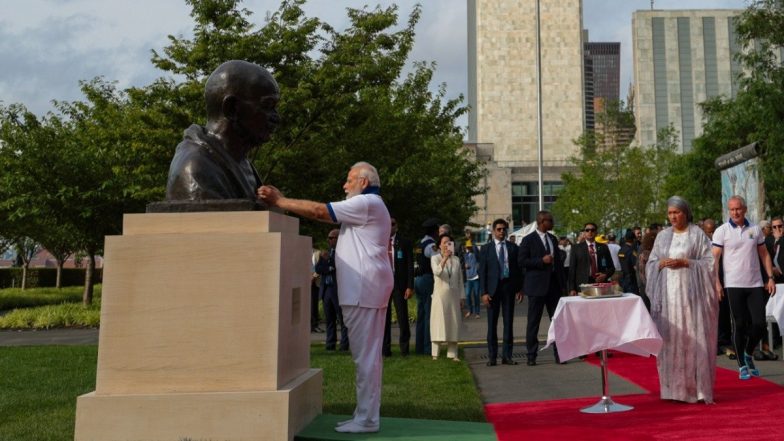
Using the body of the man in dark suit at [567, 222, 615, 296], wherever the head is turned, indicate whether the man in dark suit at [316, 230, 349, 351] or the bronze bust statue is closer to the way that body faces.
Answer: the bronze bust statue

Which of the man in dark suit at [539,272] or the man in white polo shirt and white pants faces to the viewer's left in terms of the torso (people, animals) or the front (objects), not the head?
the man in white polo shirt and white pants

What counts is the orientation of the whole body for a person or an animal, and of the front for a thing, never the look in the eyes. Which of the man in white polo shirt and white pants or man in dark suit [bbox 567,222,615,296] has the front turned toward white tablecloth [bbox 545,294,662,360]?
the man in dark suit

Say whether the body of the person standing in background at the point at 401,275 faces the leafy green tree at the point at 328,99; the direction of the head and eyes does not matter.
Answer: no

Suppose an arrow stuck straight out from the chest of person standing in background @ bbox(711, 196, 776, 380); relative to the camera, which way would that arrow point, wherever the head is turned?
toward the camera

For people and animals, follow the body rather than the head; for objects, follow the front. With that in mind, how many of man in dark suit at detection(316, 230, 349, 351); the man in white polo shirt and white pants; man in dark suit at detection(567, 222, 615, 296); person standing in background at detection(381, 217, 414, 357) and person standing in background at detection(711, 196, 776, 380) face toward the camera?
4

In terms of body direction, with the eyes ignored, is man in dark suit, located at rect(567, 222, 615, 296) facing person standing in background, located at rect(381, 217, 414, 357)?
no

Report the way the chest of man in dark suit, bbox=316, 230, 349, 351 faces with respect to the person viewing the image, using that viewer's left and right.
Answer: facing the viewer

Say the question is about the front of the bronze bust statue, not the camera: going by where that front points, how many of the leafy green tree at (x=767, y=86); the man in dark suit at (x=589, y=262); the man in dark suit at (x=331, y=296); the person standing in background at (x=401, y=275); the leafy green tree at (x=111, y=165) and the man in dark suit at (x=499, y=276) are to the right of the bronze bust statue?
0

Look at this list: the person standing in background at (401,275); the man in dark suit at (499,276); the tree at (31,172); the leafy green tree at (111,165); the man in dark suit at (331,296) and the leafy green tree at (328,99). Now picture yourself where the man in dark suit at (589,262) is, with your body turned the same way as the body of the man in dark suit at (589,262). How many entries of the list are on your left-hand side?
0

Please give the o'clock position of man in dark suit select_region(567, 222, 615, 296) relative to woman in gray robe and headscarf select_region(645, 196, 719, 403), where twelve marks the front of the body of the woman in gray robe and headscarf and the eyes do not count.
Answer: The man in dark suit is roughly at 4 o'clock from the woman in gray robe and headscarf.

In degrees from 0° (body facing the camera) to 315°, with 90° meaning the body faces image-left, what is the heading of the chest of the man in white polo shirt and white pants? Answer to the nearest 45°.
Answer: approximately 90°

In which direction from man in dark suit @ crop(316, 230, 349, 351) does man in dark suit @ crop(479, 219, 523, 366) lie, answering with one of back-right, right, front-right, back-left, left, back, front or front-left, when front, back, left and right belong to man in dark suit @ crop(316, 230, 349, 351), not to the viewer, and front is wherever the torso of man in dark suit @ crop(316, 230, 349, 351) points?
front-left

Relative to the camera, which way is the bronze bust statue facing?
to the viewer's right

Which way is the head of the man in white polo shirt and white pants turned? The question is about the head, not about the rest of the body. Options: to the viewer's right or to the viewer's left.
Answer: to the viewer's left

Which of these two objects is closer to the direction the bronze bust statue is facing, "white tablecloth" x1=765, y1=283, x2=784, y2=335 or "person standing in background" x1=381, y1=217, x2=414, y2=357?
the white tablecloth

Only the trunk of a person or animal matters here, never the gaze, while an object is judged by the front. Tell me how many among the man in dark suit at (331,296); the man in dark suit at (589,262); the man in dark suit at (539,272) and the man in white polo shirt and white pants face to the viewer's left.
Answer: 1

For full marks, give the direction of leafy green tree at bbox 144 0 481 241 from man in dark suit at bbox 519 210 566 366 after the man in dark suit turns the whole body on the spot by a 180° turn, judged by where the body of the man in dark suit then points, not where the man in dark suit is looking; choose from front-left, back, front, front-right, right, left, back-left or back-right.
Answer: front

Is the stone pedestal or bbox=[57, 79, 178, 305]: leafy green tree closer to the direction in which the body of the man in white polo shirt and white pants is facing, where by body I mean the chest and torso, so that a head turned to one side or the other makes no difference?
the stone pedestal

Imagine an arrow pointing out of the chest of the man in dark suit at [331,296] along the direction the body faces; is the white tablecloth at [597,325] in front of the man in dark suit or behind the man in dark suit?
in front
